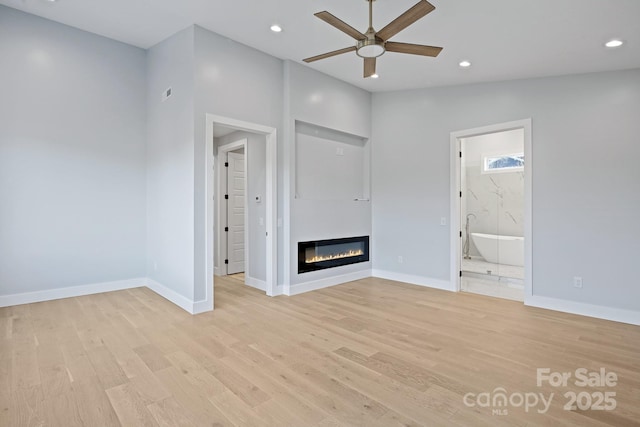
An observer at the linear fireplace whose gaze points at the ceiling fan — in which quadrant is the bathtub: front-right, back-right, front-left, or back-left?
back-left

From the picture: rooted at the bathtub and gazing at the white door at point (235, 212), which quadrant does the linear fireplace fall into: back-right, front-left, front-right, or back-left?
front-left

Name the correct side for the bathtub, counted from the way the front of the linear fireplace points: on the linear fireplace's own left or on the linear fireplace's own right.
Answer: on the linear fireplace's own left

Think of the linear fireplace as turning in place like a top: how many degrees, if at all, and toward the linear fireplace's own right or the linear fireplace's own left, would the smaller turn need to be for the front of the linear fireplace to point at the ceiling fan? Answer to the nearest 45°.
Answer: approximately 45° to the linear fireplace's own right

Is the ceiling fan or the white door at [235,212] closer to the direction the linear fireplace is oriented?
the ceiling fan

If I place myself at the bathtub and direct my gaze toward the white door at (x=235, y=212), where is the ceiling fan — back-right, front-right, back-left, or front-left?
front-left

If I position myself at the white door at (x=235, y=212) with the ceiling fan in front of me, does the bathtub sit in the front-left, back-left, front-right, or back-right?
front-left

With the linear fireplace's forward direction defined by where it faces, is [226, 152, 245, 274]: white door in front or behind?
behind

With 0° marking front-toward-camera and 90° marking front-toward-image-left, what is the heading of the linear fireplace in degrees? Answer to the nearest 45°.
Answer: approximately 315°
